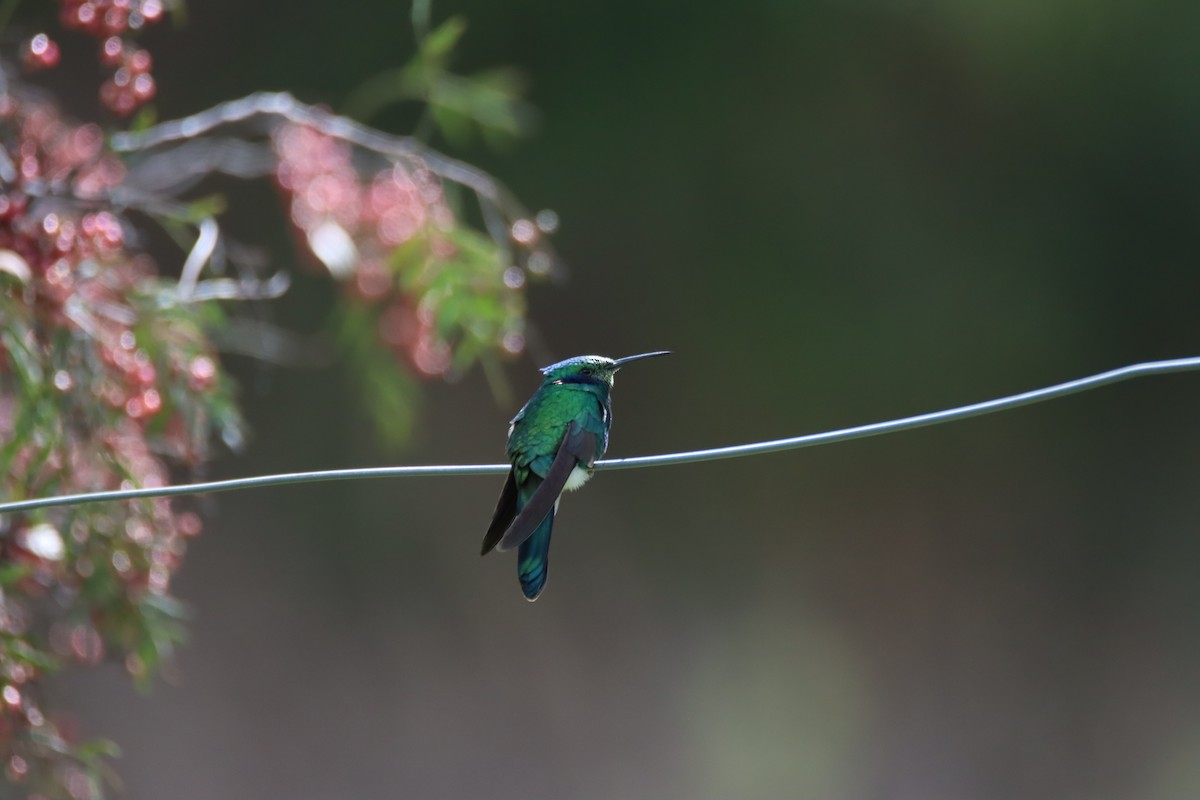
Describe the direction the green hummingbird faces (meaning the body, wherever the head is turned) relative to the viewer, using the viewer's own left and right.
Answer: facing away from the viewer and to the right of the viewer
